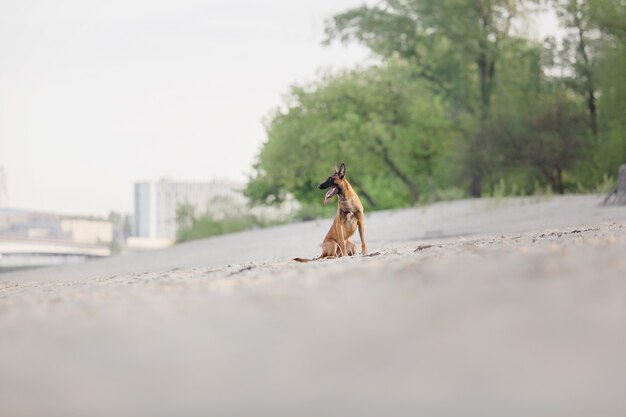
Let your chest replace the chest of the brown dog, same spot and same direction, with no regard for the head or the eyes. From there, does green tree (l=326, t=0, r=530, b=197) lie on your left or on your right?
on your left

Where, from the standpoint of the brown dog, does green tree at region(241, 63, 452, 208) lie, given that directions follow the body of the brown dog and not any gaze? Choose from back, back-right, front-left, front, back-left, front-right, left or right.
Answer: back-left

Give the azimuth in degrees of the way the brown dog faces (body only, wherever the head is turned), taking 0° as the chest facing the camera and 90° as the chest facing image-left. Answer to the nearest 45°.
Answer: approximately 315°
